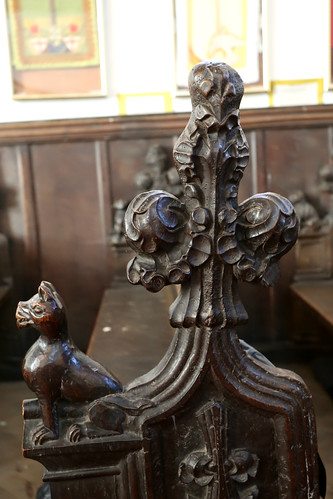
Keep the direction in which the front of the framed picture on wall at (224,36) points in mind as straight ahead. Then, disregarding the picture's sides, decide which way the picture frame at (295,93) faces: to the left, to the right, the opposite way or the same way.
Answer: the same way

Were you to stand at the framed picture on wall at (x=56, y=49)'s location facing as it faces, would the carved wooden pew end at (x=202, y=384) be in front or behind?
in front

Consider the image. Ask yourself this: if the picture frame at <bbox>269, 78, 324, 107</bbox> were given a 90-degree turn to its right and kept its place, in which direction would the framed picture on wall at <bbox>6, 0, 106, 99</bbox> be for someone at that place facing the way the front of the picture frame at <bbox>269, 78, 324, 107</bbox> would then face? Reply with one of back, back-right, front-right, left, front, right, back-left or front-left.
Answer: front

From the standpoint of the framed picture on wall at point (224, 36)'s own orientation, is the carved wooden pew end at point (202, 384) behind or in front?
in front

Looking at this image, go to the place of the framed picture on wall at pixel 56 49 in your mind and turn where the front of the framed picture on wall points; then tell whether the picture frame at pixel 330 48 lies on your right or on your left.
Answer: on your left

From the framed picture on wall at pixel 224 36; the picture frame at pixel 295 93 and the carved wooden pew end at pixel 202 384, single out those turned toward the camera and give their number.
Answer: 3

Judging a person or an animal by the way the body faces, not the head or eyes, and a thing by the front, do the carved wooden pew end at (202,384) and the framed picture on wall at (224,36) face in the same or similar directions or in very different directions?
same or similar directions

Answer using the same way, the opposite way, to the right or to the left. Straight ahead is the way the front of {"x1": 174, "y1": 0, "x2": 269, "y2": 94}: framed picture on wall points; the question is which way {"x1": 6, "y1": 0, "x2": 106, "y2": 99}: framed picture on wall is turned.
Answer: the same way

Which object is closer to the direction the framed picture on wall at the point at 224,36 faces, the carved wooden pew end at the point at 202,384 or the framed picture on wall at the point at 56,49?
the carved wooden pew end

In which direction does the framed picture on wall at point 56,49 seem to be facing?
toward the camera

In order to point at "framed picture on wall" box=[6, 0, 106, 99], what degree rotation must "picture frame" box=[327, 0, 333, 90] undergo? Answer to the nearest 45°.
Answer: approximately 90° to its right

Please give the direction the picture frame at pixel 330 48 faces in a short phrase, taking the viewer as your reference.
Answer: facing the viewer

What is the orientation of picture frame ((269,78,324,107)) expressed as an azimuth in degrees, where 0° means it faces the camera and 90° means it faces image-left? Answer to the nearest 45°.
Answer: approximately 0°

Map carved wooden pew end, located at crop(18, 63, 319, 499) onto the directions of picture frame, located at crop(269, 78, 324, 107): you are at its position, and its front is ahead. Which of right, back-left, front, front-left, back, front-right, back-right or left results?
front
